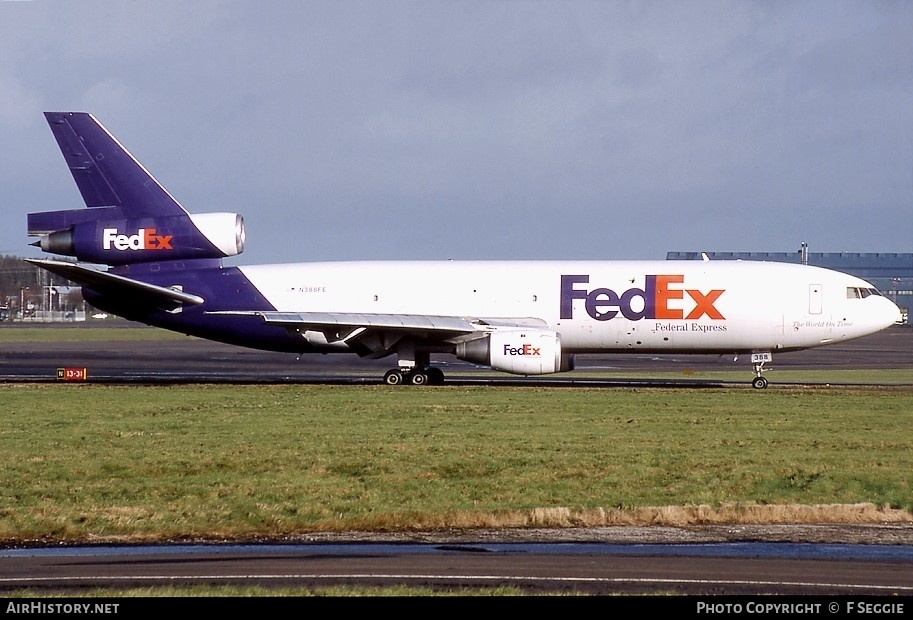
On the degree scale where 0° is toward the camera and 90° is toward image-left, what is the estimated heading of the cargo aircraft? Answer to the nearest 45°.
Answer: approximately 270°
